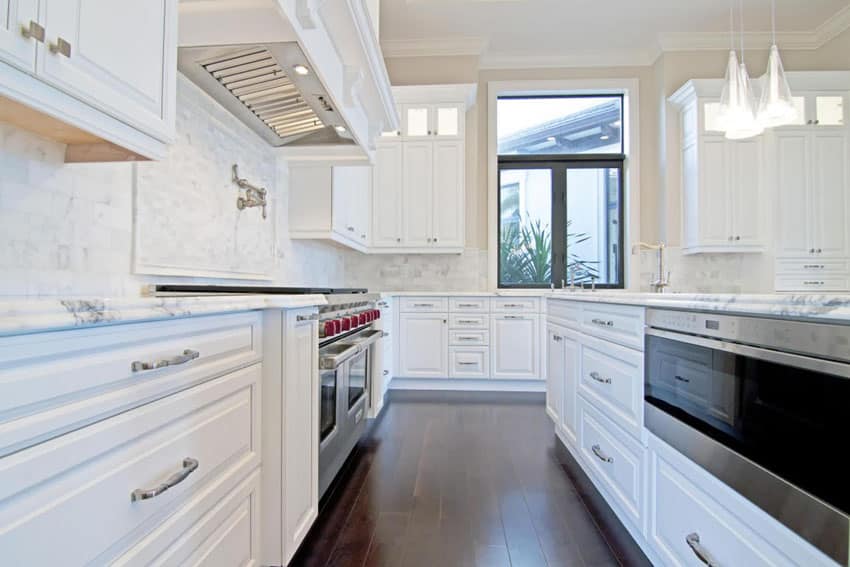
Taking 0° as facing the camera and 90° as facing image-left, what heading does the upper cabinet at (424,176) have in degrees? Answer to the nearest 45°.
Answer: approximately 0°

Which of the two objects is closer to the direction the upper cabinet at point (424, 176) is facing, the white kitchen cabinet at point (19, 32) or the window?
the white kitchen cabinet

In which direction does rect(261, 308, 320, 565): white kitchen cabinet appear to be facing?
to the viewer's right

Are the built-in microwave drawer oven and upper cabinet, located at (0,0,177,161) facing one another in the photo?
yes

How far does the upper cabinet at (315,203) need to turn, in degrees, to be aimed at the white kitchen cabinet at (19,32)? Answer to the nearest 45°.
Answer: approximately 90° to its right

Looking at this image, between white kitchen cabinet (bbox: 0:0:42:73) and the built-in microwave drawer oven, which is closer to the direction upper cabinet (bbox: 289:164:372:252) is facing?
the built-in microwave drawer oven

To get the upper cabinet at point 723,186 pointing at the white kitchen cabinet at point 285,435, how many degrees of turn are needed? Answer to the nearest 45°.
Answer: approximately 45° to its right

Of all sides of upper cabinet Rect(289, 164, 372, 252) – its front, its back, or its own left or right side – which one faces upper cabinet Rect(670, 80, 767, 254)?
front

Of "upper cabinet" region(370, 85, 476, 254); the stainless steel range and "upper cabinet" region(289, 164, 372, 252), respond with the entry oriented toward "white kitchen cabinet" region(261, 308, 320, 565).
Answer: "upper cabinet" region(370, 85, 476, 254)

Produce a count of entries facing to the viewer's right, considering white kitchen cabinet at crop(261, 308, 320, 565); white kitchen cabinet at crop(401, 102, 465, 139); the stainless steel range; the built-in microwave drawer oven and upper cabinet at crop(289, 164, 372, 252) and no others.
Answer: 3

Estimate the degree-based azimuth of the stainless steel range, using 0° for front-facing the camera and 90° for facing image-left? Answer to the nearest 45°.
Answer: approximately 270°

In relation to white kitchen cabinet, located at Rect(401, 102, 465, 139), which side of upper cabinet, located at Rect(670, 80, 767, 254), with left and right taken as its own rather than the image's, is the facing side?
right

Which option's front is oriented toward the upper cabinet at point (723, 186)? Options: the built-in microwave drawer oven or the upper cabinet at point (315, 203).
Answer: the upper cabinet at point (315, 203)

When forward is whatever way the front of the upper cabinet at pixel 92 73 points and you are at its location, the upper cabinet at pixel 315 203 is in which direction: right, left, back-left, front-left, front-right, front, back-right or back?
left

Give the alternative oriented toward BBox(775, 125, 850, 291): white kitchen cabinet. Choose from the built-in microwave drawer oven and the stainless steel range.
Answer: the stainless steel range
